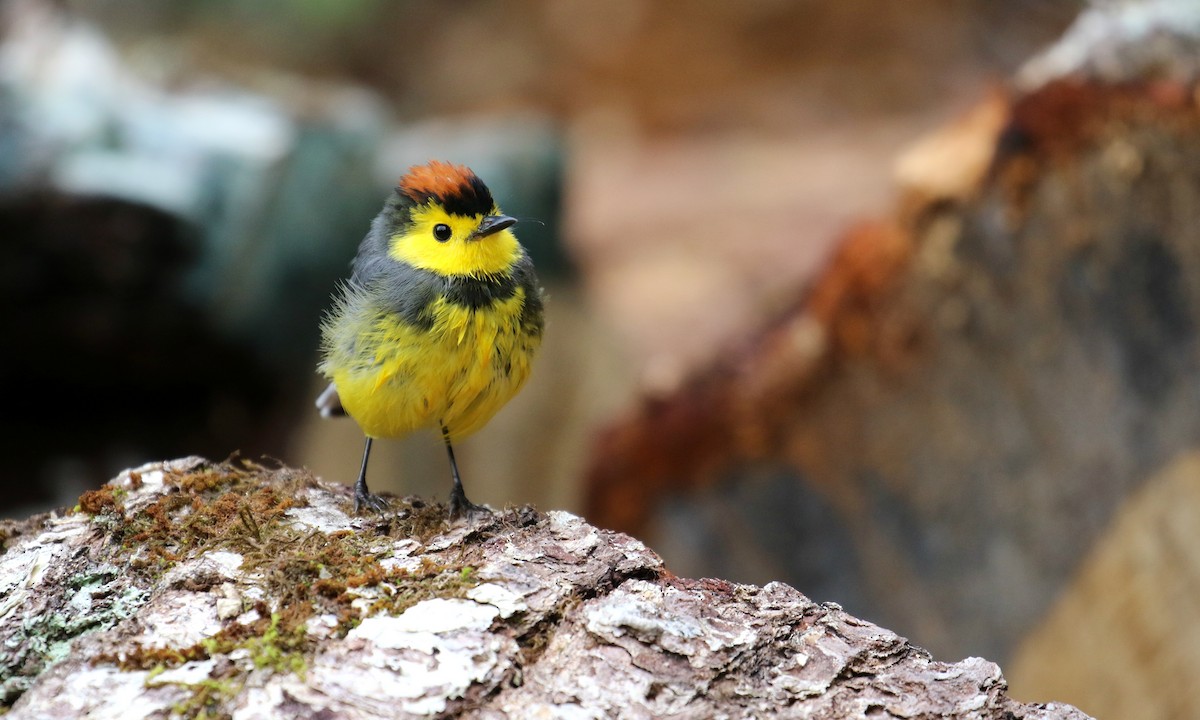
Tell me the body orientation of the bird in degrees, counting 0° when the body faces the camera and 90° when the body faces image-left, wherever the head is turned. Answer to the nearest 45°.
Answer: approximately 315°
